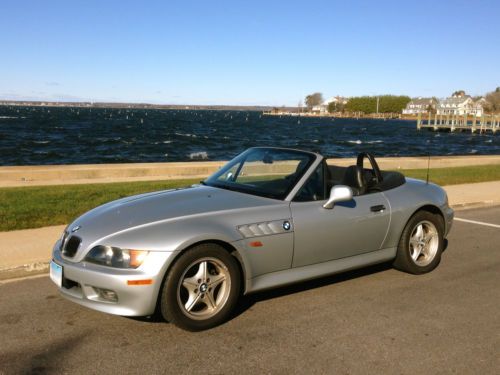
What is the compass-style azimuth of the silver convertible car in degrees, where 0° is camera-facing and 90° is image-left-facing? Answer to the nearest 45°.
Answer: approximately 45°
